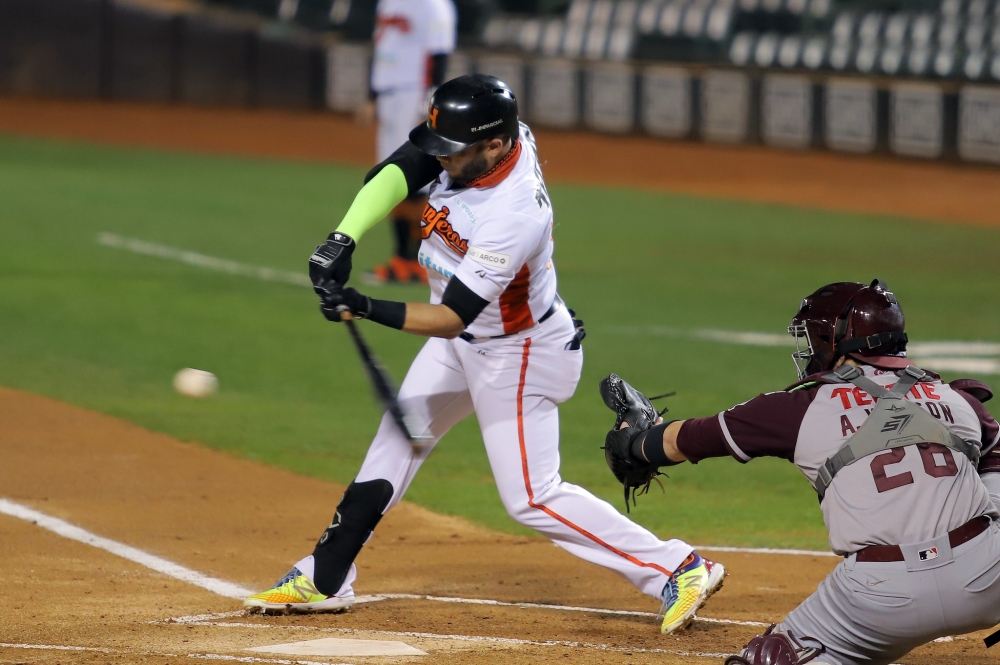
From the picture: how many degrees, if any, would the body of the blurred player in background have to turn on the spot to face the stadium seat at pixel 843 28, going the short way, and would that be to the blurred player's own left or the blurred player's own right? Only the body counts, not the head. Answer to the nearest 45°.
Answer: approximately 180°

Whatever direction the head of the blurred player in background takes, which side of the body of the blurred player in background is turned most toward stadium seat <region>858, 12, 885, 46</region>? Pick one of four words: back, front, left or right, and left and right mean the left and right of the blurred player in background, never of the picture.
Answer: back

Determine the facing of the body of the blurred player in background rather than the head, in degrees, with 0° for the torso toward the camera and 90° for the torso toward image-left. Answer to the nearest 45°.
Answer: approximately 45°

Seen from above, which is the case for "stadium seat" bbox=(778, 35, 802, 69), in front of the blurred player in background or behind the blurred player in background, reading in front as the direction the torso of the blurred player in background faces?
behind

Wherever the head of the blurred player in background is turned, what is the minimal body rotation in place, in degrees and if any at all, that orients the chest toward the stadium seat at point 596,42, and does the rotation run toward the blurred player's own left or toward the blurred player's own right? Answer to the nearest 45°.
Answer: approximately 135° to the blurred player's own right

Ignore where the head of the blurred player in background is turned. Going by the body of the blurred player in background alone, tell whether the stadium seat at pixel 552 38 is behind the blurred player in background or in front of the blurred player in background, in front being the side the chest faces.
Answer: behind

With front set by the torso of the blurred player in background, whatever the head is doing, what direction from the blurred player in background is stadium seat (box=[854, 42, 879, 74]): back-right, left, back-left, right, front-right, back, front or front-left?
back

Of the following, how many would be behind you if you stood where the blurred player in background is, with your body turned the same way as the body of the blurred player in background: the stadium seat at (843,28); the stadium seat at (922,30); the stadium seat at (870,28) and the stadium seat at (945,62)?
4

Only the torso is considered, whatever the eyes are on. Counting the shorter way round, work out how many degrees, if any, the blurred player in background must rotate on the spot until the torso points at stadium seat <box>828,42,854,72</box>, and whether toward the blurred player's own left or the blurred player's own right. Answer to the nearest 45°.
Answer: approximately 180°

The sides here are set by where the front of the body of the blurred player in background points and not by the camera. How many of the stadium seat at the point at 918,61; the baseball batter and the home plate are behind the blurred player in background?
1

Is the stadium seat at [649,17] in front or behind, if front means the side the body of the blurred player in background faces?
behind
